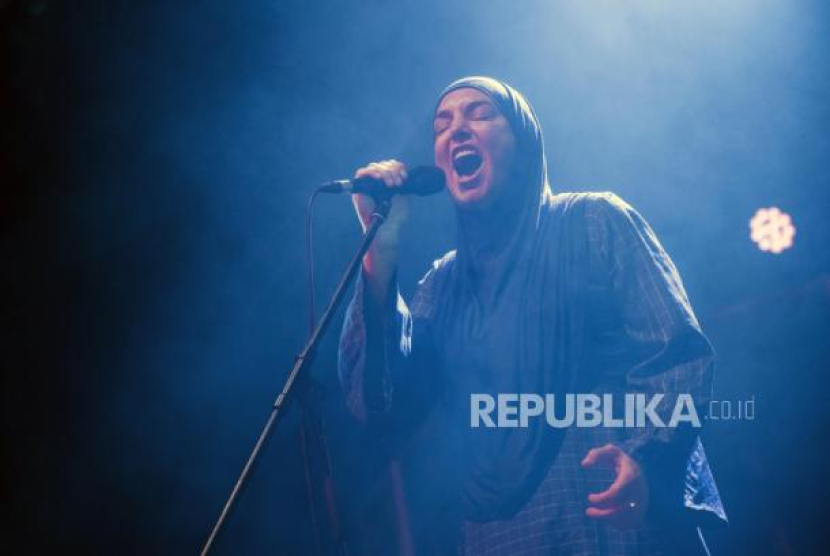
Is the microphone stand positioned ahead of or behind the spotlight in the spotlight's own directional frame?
ahead

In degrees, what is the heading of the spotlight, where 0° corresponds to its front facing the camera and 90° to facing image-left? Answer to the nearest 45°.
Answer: approximately 0°
